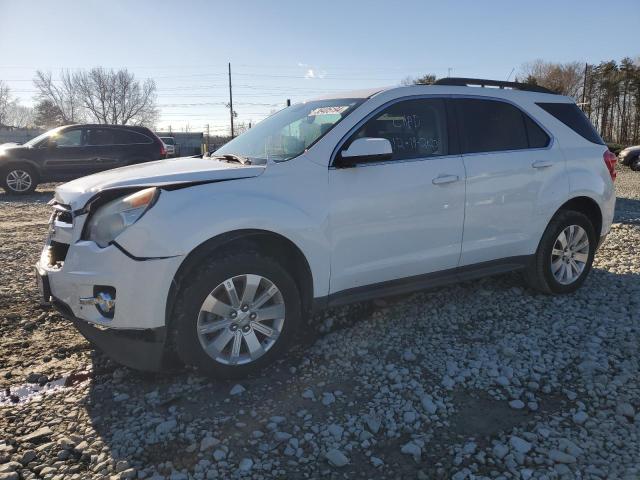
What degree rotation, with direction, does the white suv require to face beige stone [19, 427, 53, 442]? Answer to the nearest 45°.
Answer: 0° — it already faces it

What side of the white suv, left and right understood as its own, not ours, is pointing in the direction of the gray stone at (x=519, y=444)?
left

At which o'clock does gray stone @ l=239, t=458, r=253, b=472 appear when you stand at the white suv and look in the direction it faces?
The gray stone is roughly at 11 o'clock from the white suv.

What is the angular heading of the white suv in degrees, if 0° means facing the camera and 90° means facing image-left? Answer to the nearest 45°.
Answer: approximately 45°
